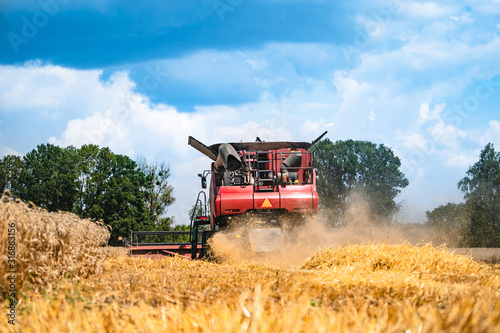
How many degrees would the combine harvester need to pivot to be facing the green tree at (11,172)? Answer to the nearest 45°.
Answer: approximately 45° to its left

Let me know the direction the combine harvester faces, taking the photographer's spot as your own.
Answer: facing away from the viewer
